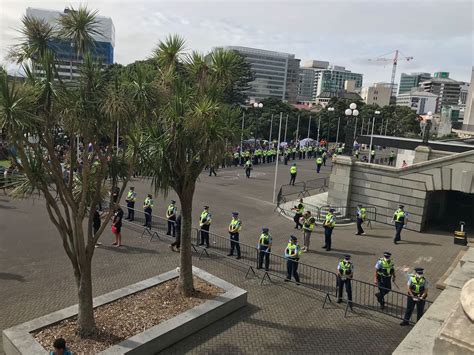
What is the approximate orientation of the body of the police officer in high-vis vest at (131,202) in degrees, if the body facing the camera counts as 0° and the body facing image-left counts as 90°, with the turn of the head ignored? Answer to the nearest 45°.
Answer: approximately 45°

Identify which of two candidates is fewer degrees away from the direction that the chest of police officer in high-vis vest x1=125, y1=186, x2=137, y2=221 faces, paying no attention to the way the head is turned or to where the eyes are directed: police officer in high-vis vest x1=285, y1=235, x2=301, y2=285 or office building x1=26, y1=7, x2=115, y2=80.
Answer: the police officer in high-vis vest

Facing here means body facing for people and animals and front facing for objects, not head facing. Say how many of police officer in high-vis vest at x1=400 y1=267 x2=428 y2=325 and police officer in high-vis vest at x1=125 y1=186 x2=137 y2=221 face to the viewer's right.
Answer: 0

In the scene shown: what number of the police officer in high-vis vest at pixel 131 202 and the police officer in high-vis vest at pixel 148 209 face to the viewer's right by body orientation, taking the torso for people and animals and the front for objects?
0

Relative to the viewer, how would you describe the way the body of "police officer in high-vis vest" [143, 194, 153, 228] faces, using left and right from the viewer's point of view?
facing the viewer and to the left of the viewer

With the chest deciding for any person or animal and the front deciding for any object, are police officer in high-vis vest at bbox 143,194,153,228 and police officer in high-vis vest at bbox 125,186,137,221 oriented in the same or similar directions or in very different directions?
same or similar directions

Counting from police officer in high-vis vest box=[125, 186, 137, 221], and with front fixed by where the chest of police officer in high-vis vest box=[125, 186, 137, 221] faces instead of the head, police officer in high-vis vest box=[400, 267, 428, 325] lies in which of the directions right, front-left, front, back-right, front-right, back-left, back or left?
left
